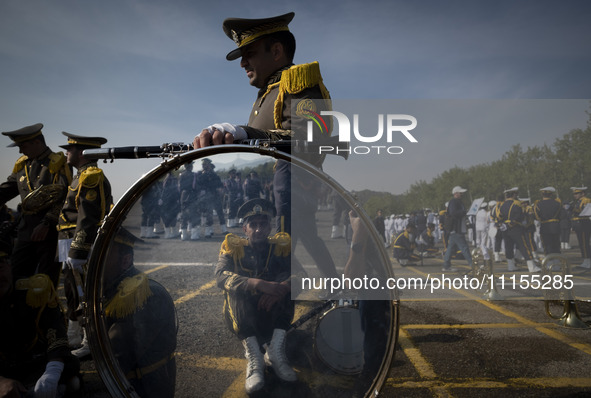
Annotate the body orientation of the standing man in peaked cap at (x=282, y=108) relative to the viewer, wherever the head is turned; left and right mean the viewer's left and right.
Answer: facing to the left of the viewer

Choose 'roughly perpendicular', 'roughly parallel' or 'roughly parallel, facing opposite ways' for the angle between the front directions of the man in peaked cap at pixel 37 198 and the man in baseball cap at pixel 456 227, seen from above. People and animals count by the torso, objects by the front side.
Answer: roughly perpendicular

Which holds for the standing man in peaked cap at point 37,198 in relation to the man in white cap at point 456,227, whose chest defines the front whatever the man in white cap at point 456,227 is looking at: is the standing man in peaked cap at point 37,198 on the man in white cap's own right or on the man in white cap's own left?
on the man in white cap's own right

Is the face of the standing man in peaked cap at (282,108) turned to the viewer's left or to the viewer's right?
to the viewer's left
